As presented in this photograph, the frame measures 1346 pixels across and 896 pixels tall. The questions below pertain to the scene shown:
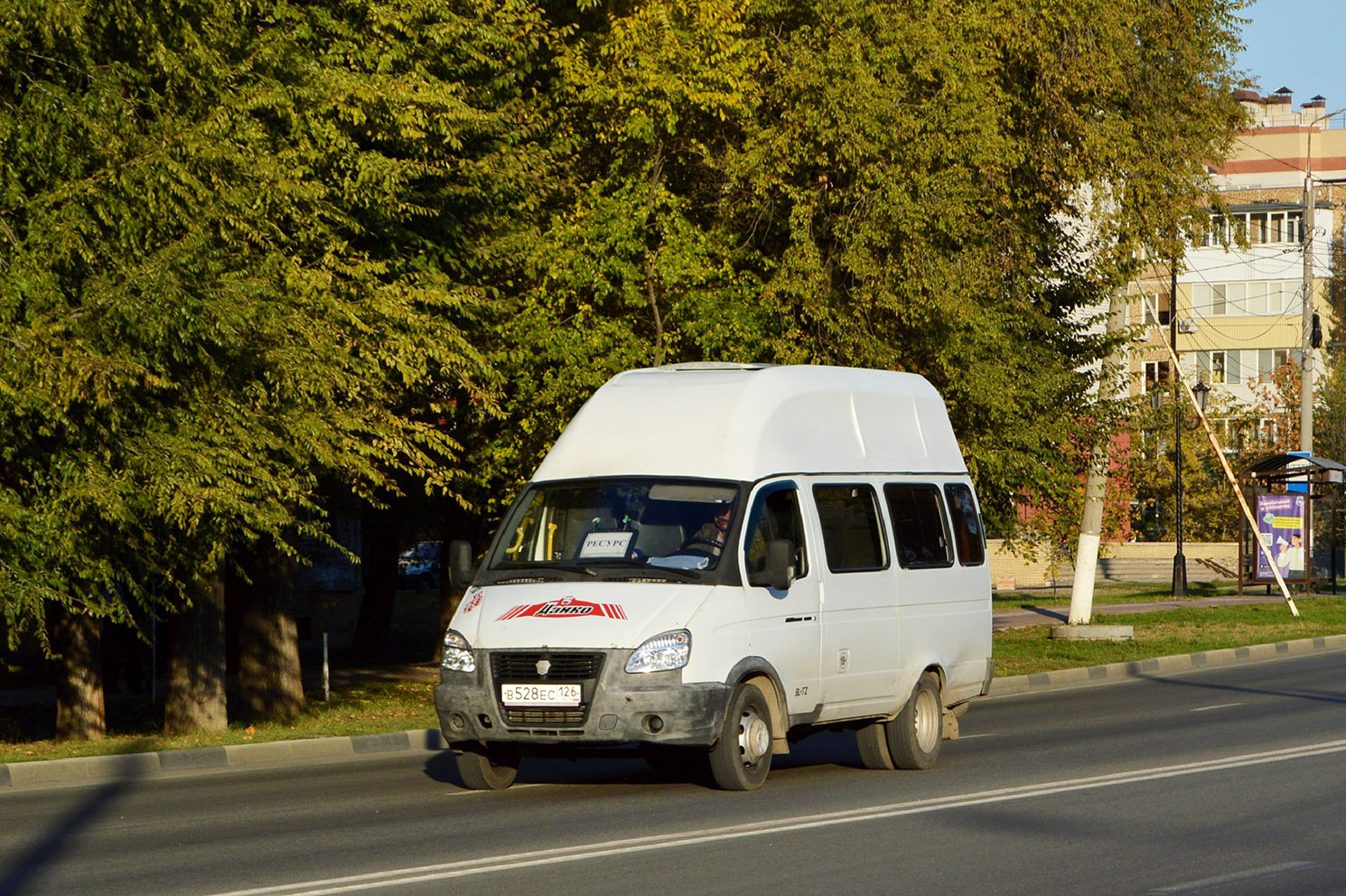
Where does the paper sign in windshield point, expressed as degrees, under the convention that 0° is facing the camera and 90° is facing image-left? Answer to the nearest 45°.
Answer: approximately 45°

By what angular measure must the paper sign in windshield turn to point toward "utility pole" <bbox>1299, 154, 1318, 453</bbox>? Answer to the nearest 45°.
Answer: approximately 180°

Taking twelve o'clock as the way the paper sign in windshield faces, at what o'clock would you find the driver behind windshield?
The driver behind windshield is roughly at 8 o'clock from the paper sign in windshield.

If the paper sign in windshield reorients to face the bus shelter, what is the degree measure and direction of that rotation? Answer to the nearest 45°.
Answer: approximately 180°
